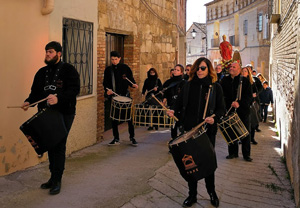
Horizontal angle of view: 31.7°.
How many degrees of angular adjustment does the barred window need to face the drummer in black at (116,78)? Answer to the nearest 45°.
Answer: approximately 45° to its left

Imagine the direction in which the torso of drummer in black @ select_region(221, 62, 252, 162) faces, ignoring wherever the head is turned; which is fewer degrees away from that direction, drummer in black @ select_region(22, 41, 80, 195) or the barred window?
the drummer in black

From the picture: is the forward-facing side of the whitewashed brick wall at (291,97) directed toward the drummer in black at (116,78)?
yes

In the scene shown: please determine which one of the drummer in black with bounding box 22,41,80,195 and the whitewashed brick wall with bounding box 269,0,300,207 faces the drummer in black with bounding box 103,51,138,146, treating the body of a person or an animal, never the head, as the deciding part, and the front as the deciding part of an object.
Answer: the whitewashed brick wall

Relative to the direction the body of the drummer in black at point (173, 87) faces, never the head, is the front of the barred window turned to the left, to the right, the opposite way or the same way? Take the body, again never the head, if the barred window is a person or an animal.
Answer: to the left

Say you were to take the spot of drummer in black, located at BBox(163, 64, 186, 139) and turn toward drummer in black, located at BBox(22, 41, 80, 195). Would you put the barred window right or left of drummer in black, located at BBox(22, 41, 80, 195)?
right

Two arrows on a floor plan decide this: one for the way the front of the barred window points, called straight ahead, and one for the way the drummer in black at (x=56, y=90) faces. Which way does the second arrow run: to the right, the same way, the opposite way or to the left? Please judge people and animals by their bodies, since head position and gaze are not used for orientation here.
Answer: to the right
